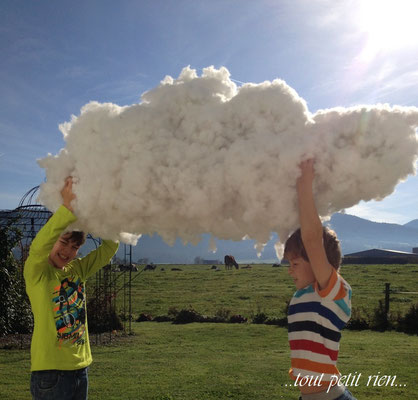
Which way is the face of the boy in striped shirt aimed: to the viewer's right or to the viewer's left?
to the viewer's left

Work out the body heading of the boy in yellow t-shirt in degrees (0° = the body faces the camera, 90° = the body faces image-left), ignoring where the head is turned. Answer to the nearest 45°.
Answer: approximately 315°

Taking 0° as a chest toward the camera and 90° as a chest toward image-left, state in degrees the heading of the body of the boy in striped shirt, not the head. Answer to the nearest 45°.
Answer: approximately 90°

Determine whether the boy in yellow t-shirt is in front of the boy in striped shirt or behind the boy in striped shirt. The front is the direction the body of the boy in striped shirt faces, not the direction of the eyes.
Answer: in front

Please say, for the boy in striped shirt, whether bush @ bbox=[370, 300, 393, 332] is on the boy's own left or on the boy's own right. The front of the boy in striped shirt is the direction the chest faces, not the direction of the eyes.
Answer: on the boy's own right

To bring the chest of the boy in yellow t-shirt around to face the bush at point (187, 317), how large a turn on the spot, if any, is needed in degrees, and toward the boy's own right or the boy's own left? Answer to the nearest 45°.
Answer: approximately 135° to the boy's own left

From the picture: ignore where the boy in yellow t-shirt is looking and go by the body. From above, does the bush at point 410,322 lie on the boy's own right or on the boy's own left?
on the boy's own left

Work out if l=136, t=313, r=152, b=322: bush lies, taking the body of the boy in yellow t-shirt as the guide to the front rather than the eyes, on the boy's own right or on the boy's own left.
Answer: on the boy's own left
